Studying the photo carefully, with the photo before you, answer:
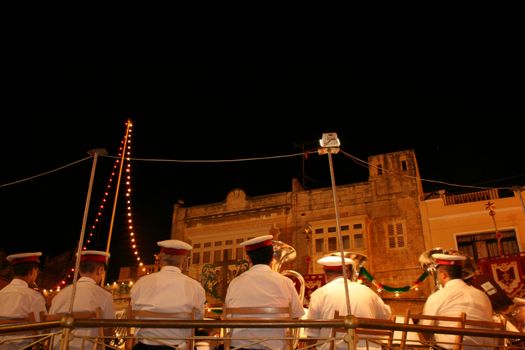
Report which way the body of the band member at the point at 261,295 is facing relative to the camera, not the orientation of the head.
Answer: away from the camera

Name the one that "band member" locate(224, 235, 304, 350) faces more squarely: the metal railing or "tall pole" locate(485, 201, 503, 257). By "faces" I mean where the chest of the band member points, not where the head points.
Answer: the tall pole

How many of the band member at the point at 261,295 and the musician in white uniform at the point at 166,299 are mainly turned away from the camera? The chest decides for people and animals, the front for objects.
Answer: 2

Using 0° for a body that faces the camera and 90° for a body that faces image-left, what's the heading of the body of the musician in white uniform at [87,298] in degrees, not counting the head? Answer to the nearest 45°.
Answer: approximately 225°

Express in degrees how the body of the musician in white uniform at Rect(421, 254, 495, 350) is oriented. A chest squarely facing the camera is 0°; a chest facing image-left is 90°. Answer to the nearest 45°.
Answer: approximately 135°

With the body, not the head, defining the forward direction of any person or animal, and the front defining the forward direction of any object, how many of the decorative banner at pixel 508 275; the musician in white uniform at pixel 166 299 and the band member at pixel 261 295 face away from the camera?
2

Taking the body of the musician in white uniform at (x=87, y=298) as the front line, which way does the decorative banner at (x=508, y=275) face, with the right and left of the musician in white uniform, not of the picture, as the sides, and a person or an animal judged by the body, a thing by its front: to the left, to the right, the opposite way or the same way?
the opposite way

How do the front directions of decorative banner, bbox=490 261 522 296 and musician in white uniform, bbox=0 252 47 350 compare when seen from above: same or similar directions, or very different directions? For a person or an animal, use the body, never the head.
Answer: very different directions

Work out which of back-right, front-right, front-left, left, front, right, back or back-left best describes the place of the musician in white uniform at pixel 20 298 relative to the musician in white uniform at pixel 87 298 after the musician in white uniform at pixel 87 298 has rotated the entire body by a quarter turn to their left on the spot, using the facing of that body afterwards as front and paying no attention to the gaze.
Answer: front

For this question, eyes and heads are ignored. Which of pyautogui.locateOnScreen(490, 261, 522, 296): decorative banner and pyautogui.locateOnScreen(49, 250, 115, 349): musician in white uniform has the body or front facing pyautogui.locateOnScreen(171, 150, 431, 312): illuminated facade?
the musician in white uniform

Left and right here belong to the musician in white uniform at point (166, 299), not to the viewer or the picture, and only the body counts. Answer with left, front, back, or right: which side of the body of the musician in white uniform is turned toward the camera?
back

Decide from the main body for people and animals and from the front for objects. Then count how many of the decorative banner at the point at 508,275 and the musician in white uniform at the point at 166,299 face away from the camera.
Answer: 1

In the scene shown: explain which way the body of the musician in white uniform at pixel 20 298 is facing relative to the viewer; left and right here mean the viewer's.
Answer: facing away from the viewer and to the right of the viewer

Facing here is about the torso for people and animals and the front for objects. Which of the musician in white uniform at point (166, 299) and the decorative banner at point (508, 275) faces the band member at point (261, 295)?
the decorative banner

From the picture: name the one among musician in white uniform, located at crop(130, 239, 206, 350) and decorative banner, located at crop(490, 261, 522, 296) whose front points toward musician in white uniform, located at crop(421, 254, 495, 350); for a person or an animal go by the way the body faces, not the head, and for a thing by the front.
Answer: the decorative banner

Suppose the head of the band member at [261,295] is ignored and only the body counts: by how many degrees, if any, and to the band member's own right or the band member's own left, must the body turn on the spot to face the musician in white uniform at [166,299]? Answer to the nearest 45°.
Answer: approximately 90° to the band member's own left

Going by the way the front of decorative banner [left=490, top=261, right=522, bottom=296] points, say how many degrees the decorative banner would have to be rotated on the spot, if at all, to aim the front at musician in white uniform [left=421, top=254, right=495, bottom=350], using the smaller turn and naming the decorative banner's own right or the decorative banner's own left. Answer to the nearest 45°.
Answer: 0° — it already faces them

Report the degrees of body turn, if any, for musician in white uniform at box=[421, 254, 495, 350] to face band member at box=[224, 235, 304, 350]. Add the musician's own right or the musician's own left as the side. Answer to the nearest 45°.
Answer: approximately 90° to the musician's own left
